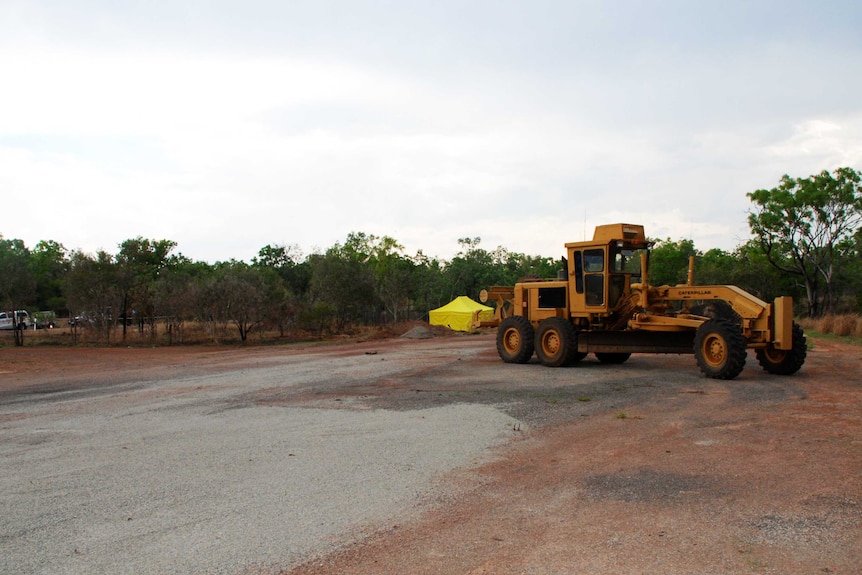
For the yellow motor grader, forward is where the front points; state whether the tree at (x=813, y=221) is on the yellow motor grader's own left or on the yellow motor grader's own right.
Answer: on the yellow motor grader's own left

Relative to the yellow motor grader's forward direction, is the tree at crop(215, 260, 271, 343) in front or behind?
behind

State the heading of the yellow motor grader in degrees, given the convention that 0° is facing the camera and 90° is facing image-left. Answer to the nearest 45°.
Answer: approximately 315°

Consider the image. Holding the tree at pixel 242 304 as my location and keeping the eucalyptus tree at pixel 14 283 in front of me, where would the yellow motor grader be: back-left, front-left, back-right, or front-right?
back-left

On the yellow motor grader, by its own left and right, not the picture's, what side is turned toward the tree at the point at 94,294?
back

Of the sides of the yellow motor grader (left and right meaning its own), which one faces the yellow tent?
back

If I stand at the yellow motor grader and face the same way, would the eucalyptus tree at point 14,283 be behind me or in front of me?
behind

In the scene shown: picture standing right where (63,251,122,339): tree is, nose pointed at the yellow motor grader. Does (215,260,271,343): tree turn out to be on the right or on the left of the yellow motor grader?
left
